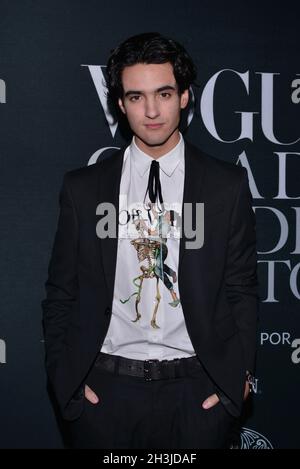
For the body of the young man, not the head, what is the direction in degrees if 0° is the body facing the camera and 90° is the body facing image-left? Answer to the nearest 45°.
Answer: approximately 0°
